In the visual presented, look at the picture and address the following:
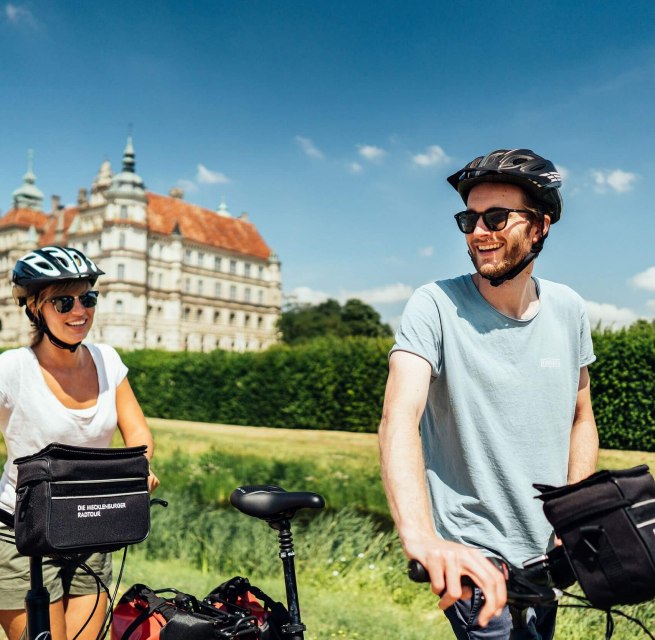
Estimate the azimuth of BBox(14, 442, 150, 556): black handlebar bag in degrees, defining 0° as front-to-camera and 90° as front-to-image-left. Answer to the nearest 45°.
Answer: approximately 315°

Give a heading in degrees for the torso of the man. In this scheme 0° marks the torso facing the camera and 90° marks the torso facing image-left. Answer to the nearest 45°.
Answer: approximately 315°

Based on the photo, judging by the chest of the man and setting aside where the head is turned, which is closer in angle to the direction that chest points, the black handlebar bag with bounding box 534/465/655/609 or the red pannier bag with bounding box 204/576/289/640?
the black handlebar bag

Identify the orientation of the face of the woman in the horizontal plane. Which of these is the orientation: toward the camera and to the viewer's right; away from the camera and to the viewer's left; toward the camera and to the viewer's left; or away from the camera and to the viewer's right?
toward the camera and to the viewer's right

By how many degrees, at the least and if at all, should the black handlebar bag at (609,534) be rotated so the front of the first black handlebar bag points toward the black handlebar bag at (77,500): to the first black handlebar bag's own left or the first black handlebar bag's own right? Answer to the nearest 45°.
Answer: approximately 135° to the first black handlebar bag's own right
